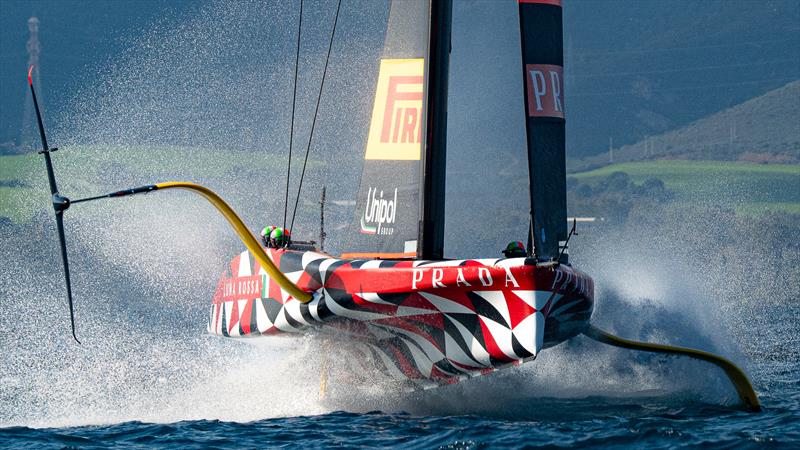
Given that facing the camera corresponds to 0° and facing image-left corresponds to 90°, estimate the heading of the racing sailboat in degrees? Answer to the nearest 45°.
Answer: approximately 315°
